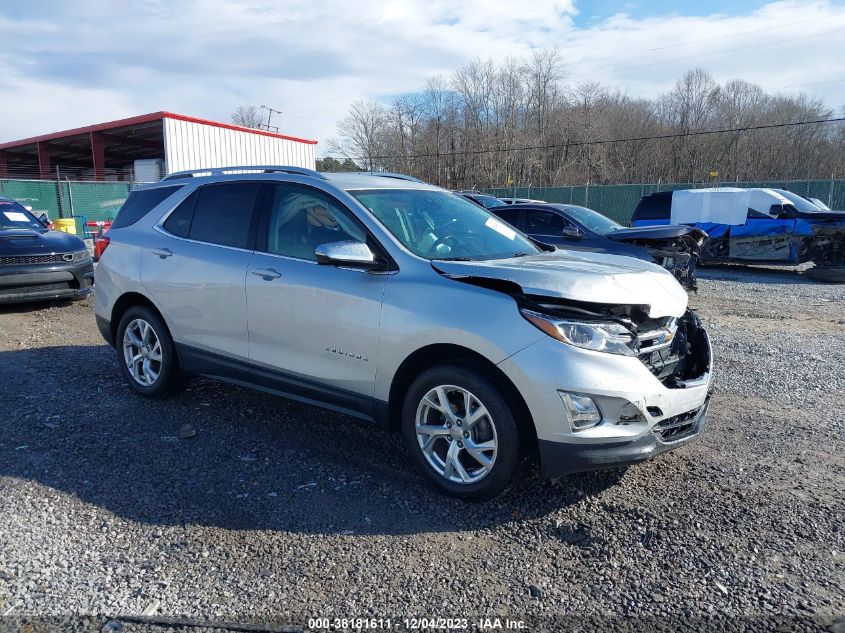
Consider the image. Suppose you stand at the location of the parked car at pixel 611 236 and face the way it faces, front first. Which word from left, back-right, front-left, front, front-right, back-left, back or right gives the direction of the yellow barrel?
back-right

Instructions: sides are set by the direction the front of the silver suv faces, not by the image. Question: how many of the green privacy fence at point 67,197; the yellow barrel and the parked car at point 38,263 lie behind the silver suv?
3

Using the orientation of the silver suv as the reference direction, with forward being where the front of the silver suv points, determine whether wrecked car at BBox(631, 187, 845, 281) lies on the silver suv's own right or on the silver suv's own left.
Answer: on the silver suv's own left

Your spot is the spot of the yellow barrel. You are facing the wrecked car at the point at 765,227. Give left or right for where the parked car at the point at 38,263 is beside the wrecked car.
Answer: right

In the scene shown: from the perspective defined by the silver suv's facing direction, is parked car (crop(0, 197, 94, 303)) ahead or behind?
behind

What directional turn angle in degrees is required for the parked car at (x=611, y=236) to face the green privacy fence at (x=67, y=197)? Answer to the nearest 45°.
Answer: approximately 135° to its right

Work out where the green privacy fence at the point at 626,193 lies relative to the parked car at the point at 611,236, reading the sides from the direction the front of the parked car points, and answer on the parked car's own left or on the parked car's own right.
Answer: on the parked car's own left

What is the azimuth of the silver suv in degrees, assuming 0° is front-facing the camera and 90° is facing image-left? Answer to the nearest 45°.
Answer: approximately 315°
